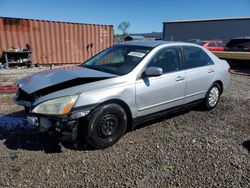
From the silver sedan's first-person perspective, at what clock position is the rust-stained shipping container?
The rust-stained shipping container is roughly at 4 o'clock from the silver sedan.

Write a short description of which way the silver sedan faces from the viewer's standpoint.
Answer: facing the viewer and to the left of the viewer
